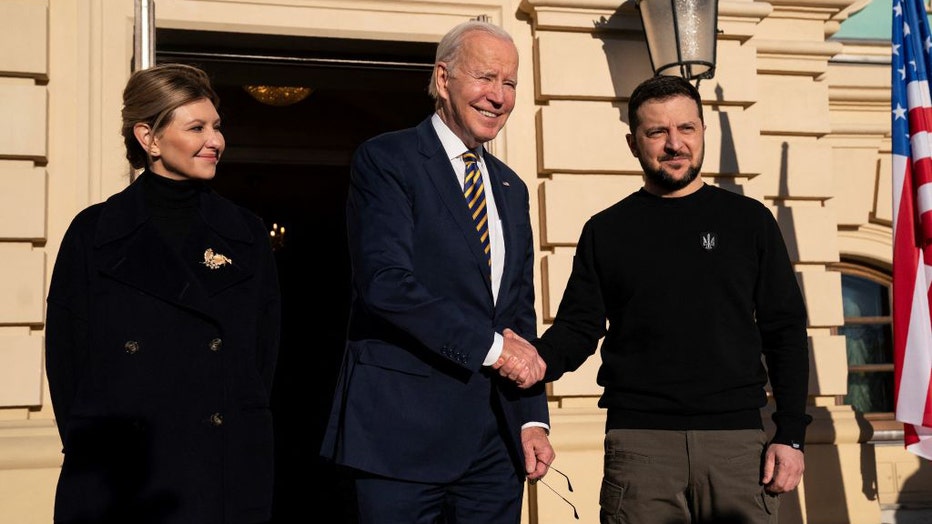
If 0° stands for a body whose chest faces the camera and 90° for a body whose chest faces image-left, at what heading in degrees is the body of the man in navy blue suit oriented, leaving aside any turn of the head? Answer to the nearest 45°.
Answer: approximately 315°

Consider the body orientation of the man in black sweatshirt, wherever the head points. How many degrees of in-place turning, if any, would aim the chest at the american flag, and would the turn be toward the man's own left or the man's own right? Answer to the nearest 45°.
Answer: approximately 135° to the man's own left

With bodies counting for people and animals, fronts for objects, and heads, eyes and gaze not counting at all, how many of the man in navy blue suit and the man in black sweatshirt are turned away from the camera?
0

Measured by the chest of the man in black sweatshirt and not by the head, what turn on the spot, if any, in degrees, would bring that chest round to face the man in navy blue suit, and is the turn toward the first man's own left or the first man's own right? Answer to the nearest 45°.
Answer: approximately 45° to the first man's own right

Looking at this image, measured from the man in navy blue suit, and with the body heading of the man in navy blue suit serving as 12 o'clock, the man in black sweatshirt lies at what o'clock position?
The man in black sweatshirt is roughly at 10 o'clock from the man in navy blue suit.

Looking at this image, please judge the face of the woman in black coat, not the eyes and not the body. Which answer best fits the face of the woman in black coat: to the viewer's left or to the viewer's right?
to the viewer's right

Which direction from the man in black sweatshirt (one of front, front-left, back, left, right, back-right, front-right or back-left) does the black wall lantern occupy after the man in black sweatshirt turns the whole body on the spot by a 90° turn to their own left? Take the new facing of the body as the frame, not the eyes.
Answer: left

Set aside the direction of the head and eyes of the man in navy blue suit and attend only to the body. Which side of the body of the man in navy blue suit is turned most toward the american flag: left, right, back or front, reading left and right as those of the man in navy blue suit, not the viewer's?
left

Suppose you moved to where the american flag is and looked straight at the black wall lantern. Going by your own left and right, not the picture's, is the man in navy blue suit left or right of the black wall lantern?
left

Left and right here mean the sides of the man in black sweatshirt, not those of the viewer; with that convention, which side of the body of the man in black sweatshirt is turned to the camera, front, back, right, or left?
front
